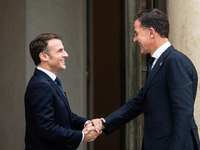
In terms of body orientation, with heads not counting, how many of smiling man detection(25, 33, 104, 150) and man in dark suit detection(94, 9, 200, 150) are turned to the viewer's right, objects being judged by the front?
1

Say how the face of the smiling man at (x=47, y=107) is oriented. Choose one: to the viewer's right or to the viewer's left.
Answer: to the viewer's right

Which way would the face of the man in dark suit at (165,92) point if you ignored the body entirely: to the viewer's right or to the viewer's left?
to the viewer's left

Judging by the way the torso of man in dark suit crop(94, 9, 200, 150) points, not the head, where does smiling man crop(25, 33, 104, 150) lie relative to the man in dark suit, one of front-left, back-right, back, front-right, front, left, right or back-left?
front

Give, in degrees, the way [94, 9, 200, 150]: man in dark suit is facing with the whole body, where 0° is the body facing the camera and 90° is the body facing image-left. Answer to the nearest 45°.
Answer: approximately 90°

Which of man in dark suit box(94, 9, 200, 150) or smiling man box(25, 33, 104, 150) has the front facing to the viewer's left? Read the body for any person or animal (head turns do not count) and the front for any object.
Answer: the man in dark suit

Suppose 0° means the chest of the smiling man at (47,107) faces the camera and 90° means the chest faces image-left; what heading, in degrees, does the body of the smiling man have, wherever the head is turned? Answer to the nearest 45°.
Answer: approximately 270°

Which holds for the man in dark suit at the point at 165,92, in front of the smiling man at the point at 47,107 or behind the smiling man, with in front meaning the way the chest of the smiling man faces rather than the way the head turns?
in front

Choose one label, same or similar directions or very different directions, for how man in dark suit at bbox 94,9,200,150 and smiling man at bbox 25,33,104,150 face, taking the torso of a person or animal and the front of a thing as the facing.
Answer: very different directions
